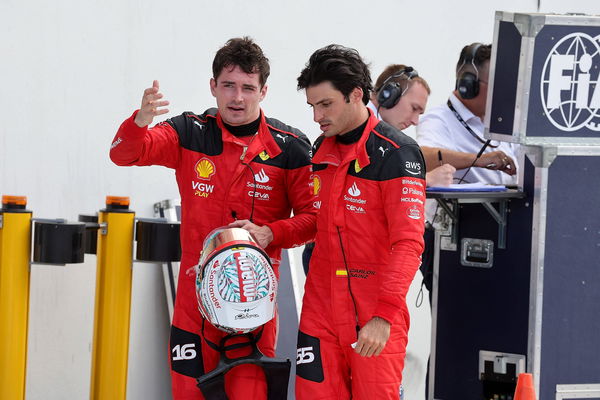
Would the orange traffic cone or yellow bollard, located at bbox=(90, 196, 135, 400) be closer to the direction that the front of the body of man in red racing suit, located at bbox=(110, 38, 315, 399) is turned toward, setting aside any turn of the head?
the orange traffic cone

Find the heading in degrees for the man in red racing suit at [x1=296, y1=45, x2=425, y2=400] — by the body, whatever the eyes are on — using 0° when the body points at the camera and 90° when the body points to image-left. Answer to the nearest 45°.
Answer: approximately 45°

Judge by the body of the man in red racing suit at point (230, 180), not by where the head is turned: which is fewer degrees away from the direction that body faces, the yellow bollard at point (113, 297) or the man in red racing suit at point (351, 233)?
the man in red racing suit

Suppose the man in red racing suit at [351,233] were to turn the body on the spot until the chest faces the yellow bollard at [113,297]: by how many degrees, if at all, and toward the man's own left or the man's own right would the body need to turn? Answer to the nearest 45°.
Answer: approximately 90° to the man's own right

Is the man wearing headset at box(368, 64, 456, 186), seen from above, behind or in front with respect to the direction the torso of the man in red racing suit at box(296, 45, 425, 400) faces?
behind

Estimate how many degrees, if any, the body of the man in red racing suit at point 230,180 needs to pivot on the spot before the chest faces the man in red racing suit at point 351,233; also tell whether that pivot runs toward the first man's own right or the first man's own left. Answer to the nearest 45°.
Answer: approximately 45° to the first man's own left
